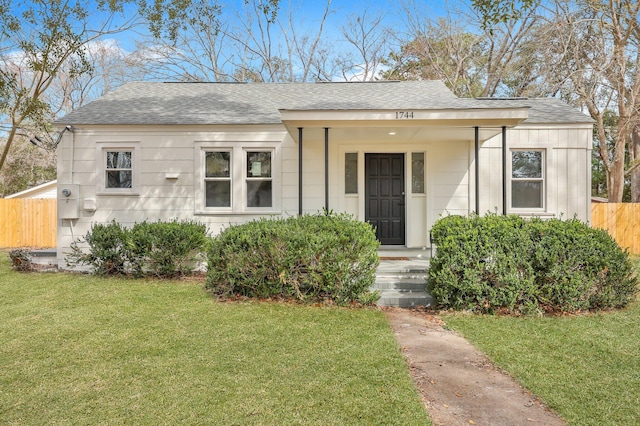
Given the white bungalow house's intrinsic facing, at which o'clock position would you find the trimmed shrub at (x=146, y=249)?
The trimmed shrub is roughly at 2 o'clock from the white bungalow house.

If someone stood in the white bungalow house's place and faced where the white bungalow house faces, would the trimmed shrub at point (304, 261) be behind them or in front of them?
in front

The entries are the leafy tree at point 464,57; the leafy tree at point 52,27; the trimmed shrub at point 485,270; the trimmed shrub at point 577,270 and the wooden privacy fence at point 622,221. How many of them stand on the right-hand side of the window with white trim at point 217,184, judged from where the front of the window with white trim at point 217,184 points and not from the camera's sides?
1

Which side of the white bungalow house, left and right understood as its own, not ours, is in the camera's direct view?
front

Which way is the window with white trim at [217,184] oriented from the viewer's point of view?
toward the camera

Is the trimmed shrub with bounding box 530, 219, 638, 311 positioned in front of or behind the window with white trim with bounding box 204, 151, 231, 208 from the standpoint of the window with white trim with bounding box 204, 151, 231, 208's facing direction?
in front

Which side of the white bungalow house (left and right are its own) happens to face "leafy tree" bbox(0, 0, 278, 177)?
right

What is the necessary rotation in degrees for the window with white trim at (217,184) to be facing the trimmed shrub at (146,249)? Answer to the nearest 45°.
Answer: approximately 45° to its right

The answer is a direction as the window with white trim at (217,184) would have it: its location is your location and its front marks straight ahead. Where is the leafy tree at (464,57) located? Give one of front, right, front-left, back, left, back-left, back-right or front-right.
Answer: back-left
